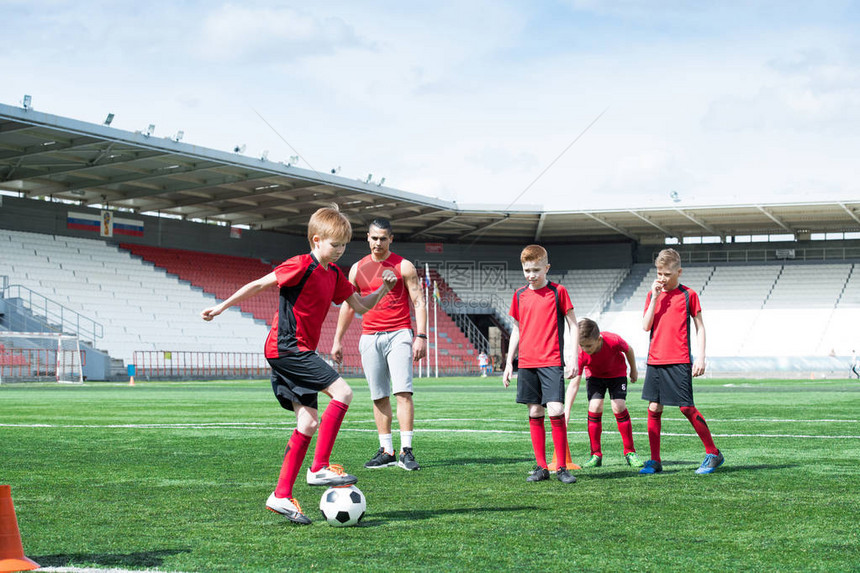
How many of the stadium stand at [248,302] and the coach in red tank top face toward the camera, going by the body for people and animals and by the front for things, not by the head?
2

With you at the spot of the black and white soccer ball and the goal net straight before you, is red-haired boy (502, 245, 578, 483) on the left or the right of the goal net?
right

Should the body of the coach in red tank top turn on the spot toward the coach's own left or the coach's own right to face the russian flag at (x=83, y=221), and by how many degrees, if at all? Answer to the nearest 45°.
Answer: approximately 180°

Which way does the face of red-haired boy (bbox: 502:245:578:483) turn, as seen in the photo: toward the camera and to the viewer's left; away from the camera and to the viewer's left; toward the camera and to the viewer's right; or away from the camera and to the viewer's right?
toward the camera and to the viewer's left

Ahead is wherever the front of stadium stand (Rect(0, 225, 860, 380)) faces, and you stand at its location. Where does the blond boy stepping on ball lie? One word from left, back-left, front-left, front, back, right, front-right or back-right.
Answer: front

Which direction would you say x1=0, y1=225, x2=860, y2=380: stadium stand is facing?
toward the camera

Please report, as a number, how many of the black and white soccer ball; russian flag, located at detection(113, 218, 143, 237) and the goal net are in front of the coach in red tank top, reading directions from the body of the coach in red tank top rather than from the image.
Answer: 1

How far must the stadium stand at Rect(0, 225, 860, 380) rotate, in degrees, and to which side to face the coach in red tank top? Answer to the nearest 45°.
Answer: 0° — it already faces them

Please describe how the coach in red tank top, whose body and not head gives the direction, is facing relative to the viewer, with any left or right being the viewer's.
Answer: facing the viewer

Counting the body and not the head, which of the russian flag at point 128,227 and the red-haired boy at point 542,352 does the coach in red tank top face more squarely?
the red-haired boy

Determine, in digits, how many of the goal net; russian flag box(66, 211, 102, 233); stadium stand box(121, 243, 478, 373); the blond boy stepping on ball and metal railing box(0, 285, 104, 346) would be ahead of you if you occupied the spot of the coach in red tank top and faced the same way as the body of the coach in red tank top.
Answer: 1

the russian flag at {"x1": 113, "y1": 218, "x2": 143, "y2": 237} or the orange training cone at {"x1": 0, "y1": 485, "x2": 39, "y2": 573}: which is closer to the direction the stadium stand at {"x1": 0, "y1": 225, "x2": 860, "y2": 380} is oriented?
the orange training cone
